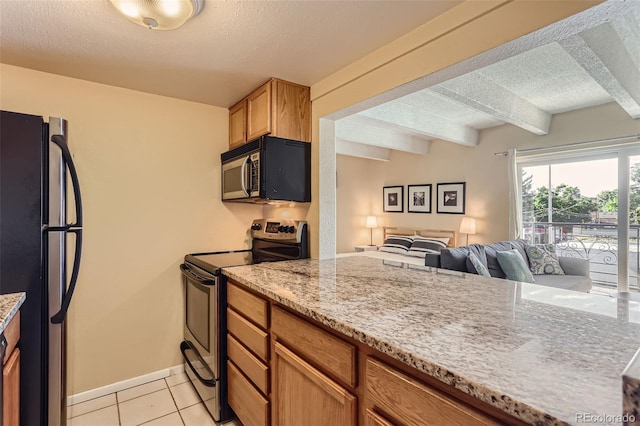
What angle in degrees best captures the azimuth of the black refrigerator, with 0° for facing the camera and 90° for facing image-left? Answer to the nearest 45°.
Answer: approximately 270°

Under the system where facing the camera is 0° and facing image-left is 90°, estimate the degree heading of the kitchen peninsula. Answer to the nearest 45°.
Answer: approximately 45°

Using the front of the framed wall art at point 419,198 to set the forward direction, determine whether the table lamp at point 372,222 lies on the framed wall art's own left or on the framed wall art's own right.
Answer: on the framed wall art's own right

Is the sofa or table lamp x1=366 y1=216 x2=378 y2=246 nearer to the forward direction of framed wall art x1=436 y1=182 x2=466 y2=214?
the sofa

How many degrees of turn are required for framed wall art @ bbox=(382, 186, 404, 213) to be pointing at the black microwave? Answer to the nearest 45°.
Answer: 0° — it already faces it

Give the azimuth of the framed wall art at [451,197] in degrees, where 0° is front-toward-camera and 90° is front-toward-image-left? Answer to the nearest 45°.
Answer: approximately 0°
